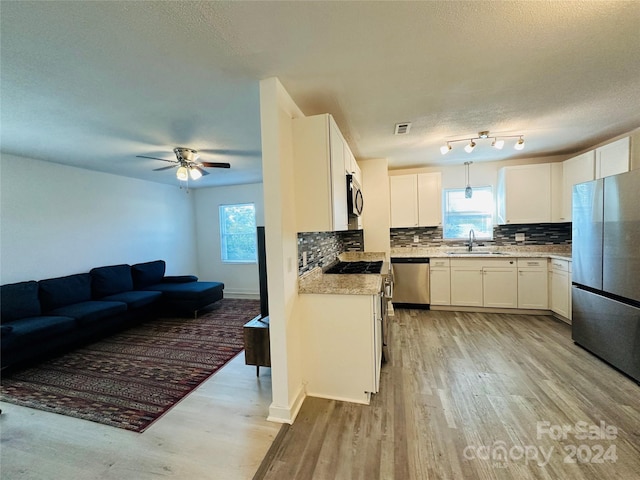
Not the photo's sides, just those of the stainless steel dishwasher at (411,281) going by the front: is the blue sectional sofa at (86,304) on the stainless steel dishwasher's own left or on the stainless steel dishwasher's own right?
on the stainless steel dishwasher's own right

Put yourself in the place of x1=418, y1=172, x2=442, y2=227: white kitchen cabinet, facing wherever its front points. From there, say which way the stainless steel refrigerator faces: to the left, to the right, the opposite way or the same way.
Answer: to the right

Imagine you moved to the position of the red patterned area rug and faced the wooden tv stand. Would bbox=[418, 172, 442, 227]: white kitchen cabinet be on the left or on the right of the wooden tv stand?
left

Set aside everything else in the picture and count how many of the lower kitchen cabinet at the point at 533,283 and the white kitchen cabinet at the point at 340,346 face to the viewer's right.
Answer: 1

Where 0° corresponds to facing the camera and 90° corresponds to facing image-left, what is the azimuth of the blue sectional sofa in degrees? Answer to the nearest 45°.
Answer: approximately 315°

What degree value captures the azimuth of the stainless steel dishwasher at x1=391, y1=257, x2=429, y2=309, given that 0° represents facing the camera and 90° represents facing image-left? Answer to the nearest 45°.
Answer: approximately 0°

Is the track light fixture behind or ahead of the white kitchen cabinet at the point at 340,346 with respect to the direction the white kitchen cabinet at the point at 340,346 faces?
ahead

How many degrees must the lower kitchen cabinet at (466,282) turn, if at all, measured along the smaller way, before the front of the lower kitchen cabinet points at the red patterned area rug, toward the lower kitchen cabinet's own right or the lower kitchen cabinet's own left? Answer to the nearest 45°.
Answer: approximately 45° to the lower kitchen cabinet's own right
